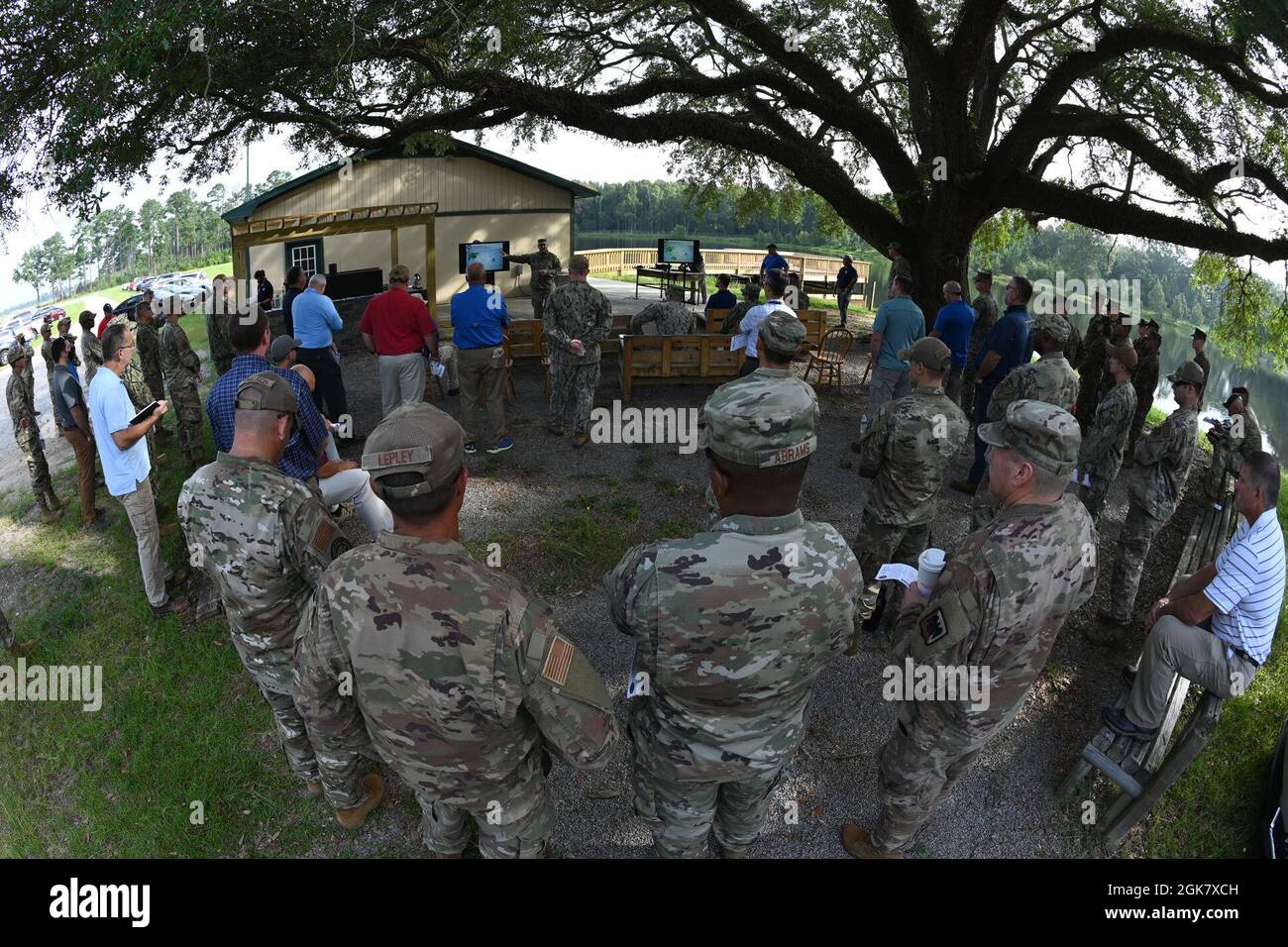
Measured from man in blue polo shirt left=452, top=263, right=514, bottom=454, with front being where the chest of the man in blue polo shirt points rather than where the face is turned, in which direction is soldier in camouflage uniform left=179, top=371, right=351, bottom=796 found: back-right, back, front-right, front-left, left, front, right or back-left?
back

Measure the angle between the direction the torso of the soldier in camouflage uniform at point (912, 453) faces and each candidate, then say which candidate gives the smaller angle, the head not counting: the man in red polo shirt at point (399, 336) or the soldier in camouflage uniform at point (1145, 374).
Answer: the man in red polo shirt

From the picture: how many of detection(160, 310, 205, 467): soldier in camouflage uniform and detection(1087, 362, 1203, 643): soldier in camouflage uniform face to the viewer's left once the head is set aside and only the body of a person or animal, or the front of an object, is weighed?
1

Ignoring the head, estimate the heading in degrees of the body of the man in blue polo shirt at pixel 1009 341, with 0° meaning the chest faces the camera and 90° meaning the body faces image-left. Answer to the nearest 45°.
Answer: approximately 90°

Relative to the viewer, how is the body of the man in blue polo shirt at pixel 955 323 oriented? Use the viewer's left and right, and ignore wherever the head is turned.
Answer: facing away from the viewer and to the left of the viewer

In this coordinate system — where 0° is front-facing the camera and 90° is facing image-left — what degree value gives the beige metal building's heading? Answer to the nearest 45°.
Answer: approximately 0°

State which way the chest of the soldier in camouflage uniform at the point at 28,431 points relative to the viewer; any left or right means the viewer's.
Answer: facing to the right of the viewer

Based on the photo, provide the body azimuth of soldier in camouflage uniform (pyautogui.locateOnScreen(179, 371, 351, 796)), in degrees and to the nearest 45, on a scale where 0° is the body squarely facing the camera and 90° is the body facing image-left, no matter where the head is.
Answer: approximately 225°

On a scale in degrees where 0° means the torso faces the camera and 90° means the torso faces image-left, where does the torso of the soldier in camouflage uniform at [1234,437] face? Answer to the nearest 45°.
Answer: approximately 90°
